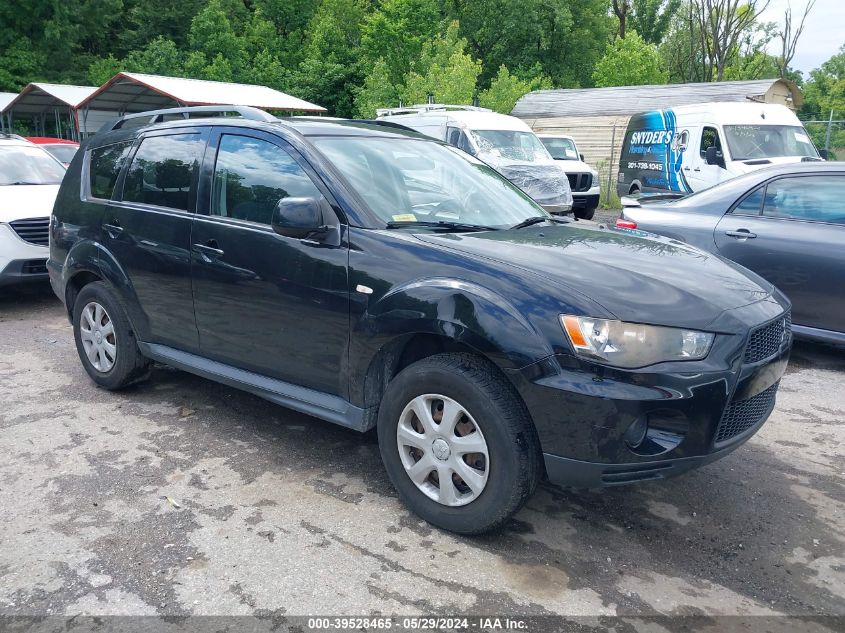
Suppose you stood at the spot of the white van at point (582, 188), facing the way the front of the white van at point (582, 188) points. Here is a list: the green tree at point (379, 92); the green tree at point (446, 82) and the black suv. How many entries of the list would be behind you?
2

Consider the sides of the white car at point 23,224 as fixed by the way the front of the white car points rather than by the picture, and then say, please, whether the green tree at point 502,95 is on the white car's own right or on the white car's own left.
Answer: on the white car's own left

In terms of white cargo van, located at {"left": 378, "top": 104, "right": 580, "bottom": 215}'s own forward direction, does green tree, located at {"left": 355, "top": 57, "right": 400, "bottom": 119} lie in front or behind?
behind

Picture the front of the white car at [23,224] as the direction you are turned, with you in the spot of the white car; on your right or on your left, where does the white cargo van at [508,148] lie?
on your left

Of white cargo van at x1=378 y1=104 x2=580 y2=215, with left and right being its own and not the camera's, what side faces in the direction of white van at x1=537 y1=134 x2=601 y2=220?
left

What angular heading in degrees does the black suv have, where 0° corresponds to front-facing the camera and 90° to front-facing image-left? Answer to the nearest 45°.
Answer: approximately 315°

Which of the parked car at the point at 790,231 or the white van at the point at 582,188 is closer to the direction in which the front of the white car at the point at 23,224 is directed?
the parked car

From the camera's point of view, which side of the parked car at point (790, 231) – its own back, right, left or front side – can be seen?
right

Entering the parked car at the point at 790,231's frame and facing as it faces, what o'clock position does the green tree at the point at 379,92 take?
The green tree is roughly at 8 o'clock from the parked car.

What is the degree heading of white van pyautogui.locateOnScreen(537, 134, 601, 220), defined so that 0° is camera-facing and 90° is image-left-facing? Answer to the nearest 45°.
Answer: approximately 315°
